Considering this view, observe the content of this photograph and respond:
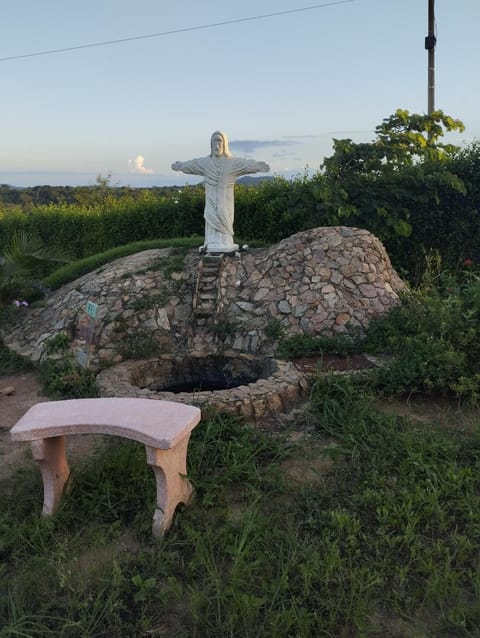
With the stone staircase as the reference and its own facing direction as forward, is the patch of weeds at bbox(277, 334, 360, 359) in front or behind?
in front

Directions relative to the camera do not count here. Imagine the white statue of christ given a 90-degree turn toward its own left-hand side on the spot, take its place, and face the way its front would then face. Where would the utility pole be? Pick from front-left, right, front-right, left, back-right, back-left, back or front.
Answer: front-left

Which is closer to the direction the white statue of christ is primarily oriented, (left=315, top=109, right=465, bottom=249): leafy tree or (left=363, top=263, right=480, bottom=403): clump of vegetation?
the clump of vegetation

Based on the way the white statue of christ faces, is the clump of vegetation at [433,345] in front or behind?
in front

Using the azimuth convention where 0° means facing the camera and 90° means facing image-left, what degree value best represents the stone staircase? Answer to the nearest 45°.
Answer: approximately 0°
